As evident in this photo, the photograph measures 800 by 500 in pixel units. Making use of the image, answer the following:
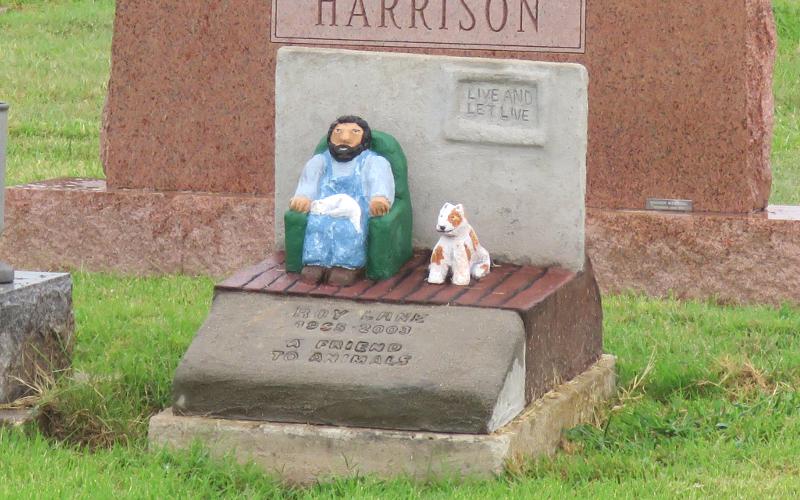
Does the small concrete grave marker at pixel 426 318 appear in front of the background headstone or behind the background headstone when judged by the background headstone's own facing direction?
in front

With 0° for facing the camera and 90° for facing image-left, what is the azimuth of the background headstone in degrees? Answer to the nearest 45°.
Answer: approximately 0°

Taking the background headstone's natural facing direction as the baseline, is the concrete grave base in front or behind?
in front

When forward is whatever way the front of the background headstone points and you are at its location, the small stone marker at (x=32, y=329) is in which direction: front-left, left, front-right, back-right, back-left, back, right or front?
front-right
